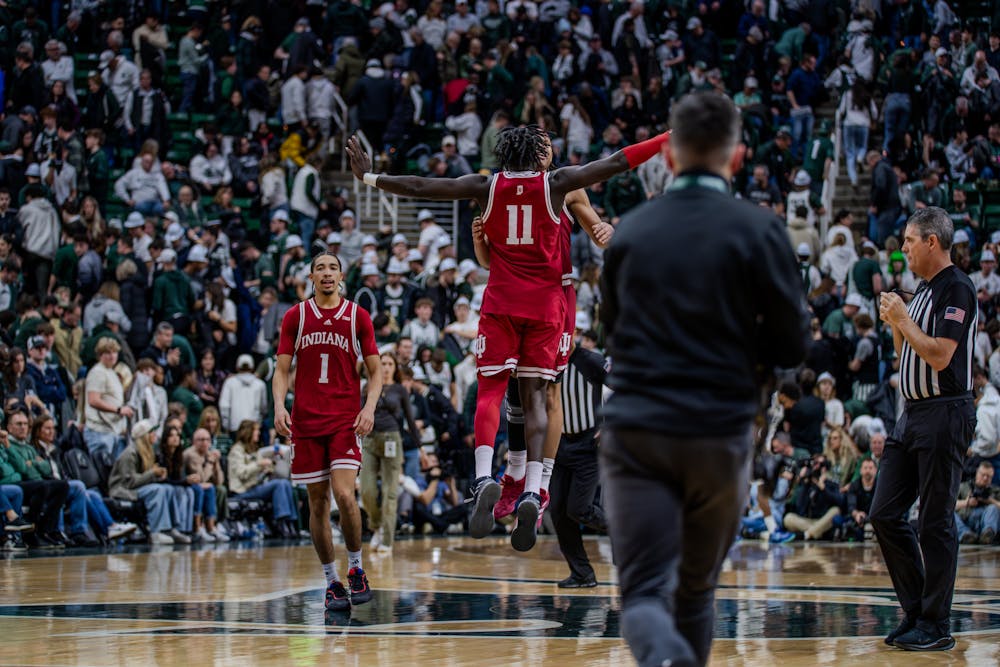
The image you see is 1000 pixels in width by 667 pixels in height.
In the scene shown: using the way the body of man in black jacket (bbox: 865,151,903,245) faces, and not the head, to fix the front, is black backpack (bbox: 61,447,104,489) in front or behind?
in front

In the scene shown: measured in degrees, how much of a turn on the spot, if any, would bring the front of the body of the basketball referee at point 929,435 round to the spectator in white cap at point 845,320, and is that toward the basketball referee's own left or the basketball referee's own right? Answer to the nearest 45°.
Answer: approximately 90° to the basketball referee's own right

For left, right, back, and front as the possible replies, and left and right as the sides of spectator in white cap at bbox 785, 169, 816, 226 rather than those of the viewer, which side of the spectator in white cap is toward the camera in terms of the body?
front

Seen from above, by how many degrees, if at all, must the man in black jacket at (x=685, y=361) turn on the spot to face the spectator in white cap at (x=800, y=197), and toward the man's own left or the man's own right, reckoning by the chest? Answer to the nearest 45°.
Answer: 0° — they already face them

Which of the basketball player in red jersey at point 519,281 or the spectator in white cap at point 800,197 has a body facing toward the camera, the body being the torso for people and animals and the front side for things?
the spectator in white cap

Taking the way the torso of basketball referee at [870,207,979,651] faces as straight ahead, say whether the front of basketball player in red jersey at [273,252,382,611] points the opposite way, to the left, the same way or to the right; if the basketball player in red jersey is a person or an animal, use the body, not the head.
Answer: to the left

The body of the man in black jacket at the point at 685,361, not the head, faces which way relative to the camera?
away from the camera

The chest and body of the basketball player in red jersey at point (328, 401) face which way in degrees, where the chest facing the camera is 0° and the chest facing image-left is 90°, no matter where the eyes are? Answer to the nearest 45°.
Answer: approximately 0°

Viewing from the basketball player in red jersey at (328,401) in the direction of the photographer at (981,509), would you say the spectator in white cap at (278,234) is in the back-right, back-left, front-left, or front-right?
front-left

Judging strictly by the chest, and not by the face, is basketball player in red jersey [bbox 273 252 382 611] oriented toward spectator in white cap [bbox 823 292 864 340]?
no

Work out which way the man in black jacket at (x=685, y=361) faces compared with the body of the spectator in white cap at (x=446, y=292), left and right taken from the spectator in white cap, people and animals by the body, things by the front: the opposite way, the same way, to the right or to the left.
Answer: the opposite way

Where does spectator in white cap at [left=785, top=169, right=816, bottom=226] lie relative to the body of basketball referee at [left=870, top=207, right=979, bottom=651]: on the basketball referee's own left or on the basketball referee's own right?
on the basketball referee's own right

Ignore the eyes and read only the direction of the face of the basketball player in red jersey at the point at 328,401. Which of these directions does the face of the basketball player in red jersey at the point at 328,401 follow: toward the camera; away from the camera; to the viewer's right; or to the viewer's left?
toward the camera
